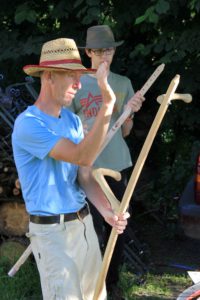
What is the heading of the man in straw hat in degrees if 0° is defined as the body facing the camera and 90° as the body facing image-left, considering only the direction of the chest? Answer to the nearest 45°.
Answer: approximately 315°
